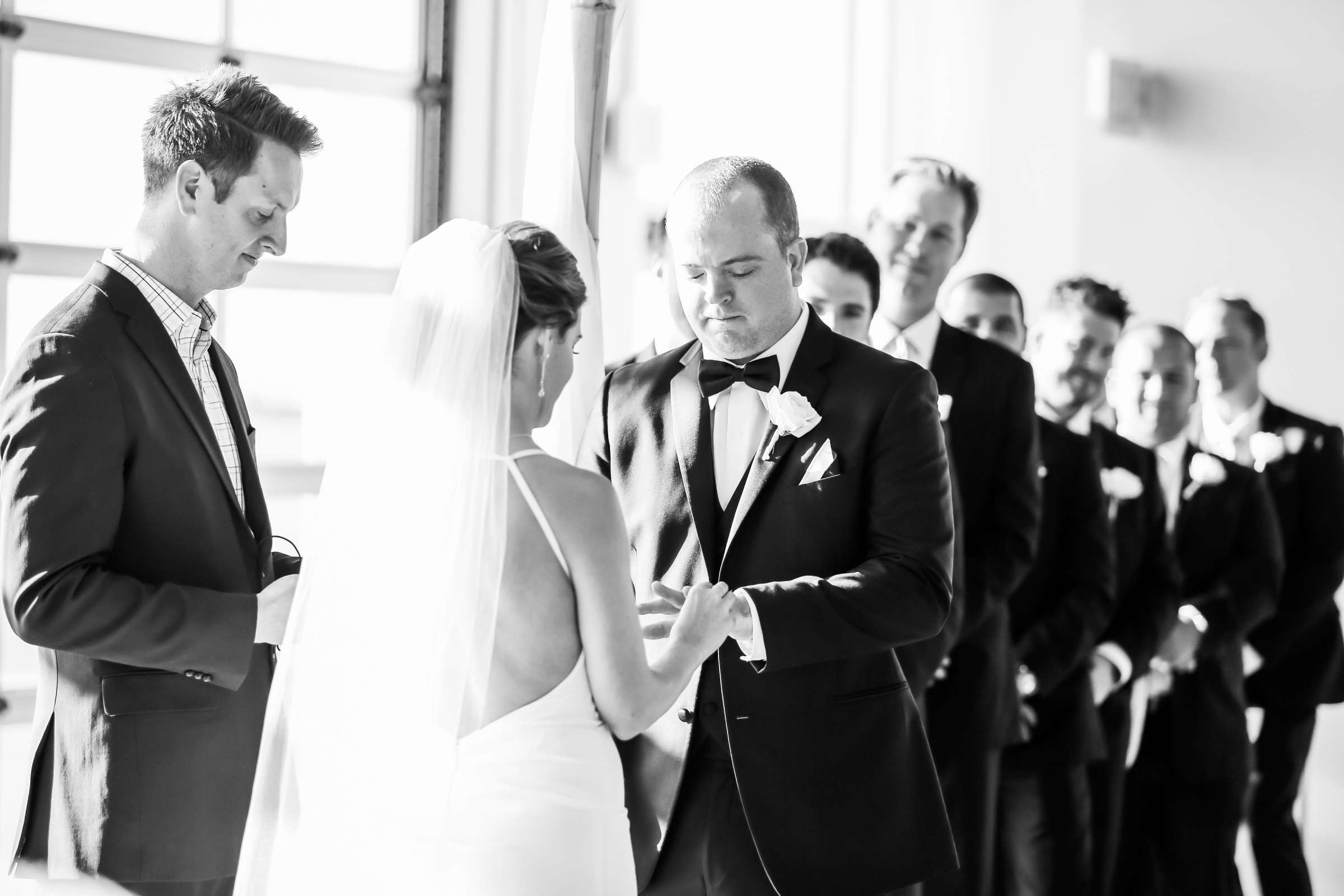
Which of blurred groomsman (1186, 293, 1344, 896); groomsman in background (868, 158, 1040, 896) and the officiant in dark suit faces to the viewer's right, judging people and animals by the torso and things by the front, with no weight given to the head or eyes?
the officiant in dark suit

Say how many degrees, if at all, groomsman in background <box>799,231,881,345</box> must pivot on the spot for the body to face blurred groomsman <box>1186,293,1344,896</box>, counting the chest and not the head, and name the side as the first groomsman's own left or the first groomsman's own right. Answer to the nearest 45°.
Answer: approximately 180°

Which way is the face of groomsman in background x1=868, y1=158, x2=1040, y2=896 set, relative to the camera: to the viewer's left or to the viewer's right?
to the viewer's left

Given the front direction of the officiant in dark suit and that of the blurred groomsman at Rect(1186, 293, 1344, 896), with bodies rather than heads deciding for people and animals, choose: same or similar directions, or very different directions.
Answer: very different directions

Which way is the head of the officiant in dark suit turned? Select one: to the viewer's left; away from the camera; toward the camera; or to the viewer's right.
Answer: to the viewer's right

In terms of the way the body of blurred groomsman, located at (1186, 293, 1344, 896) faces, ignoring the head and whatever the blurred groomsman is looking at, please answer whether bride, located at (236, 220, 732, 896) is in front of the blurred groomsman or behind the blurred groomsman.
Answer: in front
